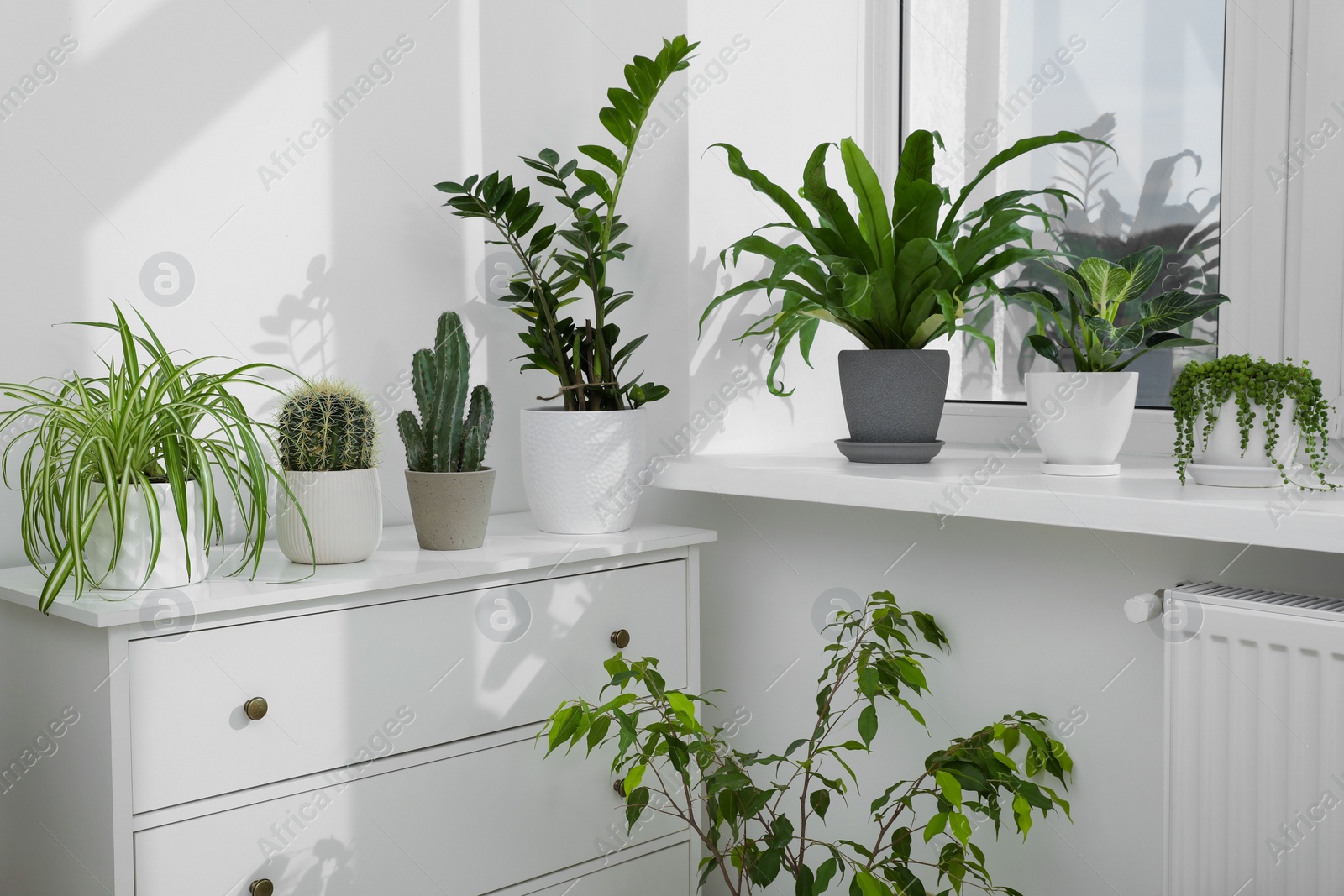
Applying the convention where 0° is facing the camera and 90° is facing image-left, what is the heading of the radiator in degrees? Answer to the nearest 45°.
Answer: approximately 45°

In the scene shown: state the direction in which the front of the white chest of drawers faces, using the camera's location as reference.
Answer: facing the viewer and to the right of the viewer

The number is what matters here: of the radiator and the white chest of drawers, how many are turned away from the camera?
0

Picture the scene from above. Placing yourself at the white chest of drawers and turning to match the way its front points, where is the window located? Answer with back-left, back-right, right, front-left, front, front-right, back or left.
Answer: front-left

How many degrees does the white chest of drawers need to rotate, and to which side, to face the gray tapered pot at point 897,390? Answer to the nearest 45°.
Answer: approximately 45° to its left

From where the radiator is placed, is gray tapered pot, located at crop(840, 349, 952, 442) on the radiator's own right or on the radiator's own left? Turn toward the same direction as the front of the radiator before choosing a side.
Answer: on the radiator's own right
